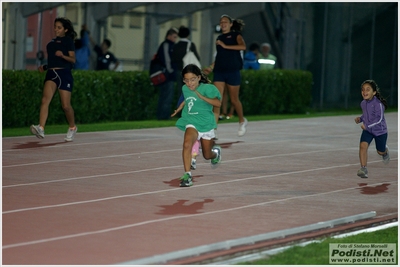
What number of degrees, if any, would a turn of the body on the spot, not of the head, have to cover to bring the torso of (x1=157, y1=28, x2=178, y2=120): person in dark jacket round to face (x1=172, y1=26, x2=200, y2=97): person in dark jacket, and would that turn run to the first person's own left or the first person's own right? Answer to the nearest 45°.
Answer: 0° — they already face them

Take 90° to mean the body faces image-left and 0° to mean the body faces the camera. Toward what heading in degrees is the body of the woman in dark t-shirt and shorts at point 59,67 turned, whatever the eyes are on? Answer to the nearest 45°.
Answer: approximately 45°

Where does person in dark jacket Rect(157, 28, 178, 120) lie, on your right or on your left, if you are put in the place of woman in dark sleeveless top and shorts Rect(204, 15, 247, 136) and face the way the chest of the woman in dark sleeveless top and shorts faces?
on your right

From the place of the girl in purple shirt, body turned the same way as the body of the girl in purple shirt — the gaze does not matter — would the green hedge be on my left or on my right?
on my right
